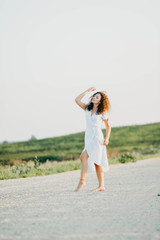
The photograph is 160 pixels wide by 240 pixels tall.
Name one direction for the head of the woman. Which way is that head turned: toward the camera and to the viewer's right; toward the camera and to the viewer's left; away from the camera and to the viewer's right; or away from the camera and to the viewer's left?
toward the camera and to the viewer's left

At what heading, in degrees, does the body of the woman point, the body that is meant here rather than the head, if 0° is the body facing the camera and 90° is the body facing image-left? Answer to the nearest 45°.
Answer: approximately 45°
